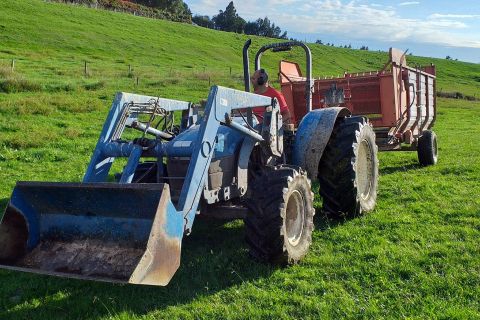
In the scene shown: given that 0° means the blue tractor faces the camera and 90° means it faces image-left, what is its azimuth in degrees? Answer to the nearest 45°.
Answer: approximately 45°

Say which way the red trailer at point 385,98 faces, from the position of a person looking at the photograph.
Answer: facing the viewer and to the left of the viewer

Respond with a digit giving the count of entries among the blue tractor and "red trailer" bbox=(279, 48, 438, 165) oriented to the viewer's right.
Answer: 0

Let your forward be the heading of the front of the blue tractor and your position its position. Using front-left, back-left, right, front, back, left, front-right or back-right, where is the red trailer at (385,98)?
back

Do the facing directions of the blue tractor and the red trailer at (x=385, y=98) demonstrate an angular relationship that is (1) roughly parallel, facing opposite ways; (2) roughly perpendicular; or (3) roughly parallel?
roughly parallel

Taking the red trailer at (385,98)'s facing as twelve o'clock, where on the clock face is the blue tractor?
The blue tractor is roughly at 11 o'clock from the red trailer.
